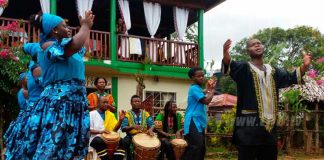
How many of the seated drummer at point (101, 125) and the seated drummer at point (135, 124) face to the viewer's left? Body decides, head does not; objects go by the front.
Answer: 0

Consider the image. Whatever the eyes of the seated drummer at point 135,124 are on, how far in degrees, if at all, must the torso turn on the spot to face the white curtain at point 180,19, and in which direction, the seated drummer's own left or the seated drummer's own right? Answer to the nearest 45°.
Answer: approximately 180°

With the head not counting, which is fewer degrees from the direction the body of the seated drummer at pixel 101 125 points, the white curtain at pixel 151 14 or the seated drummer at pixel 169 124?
the seated drummer

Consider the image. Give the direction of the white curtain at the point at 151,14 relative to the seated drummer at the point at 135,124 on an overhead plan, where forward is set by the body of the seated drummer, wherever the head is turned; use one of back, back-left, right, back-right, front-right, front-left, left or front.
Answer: back

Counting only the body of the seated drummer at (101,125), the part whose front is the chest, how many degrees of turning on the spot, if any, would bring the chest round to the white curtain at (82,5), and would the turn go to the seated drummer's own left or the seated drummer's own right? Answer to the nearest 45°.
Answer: approximately 135° to the seated drummer's own left

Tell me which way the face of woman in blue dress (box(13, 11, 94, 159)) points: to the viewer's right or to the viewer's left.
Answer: to the viewer's right

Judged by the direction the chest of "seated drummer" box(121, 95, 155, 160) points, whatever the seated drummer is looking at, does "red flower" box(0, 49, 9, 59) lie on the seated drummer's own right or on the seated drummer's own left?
on the seated drummer's own right

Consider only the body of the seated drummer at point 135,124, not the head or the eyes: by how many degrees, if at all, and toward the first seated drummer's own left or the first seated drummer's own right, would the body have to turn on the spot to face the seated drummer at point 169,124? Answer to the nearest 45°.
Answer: approximately 135° to the first seated drummer's own left

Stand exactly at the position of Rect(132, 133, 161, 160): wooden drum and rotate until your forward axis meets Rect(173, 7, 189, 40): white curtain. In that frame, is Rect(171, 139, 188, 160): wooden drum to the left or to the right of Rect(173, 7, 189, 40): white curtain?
right

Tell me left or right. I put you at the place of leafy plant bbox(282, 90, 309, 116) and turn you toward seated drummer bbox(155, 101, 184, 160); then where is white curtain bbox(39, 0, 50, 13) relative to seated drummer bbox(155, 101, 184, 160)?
right

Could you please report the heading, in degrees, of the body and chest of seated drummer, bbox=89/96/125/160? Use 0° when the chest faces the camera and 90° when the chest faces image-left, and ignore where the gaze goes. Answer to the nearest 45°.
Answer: approximately 315°

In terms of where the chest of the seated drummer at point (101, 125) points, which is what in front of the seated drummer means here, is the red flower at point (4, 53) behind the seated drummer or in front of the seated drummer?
behind

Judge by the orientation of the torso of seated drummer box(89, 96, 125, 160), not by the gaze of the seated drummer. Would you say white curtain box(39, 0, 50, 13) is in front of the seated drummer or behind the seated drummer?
behind
